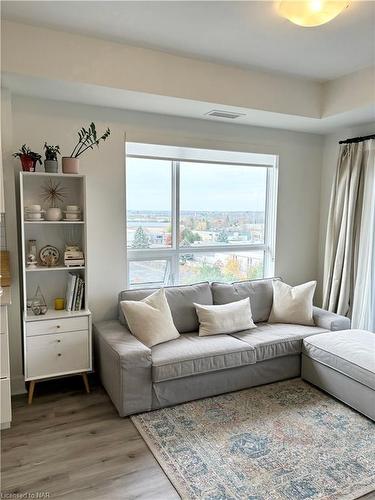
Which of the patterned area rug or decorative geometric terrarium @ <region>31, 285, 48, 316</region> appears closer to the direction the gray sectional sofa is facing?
the patterned area rug

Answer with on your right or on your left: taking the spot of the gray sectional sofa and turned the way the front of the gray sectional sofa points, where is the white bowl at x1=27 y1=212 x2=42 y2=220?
on your right

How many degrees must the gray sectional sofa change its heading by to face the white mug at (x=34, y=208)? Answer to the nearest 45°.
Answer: approximately 135° to its right

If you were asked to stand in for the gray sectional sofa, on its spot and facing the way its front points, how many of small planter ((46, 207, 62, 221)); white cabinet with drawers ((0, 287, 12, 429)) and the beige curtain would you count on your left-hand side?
1

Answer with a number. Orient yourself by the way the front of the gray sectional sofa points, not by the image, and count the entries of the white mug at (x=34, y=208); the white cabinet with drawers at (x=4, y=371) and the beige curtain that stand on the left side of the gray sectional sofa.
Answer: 1

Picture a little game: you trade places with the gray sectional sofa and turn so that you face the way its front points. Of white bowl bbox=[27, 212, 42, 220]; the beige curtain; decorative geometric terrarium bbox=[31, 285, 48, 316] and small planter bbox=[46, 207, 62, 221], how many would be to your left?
1

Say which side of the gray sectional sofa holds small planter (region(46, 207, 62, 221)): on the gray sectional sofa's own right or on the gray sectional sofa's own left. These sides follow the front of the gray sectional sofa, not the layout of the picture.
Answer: on the gray sectional sofa's own right

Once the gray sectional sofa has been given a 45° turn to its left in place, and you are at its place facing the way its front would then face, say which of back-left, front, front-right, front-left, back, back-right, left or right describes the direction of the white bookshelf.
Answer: back

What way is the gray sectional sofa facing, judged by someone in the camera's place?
facing the viewer and to the right of the viewer

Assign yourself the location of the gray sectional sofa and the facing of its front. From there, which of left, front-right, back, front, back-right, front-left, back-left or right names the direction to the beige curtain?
left

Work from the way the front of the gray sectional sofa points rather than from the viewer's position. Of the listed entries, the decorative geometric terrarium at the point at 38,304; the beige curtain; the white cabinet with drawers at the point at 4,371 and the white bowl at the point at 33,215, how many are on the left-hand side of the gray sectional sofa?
1

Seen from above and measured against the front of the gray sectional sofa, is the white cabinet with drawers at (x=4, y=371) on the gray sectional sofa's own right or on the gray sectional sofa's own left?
on the gray sectional sofa's own right
